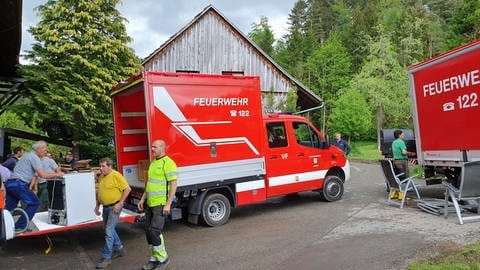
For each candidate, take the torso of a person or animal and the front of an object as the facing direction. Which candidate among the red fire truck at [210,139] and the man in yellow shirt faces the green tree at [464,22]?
the red fire truck

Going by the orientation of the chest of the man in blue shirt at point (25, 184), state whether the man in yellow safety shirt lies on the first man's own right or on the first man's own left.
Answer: on the first man's own right

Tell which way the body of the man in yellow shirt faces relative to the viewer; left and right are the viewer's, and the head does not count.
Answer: facing the viewer and to the left of the viewer

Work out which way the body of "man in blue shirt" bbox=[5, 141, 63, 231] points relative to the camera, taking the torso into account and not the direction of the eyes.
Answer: to the viewer's right

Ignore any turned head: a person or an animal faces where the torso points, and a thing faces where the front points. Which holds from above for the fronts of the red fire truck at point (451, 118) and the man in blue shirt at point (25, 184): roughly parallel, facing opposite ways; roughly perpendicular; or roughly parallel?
roughly perpendicular

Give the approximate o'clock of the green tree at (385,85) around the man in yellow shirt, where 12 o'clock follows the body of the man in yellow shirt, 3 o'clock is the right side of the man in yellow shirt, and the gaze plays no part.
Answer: The green tree is roughly at 6 o'clock from the man in yellow shirt.

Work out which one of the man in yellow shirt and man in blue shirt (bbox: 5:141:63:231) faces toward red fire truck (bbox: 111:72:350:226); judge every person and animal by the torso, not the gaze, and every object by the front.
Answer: the man in blue shirt

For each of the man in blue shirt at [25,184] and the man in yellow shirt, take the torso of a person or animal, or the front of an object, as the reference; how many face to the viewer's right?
1
